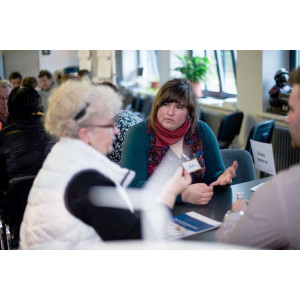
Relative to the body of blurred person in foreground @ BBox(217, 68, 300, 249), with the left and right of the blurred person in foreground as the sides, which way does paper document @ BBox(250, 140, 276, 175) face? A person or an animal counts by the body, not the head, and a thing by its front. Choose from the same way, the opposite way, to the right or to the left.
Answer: to the left

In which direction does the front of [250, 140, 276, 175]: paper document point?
toward the camera

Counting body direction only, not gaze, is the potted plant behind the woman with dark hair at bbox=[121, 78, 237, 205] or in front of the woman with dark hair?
behind

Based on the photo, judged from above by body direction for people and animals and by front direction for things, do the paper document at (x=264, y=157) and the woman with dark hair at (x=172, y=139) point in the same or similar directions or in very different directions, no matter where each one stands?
same or similar directions

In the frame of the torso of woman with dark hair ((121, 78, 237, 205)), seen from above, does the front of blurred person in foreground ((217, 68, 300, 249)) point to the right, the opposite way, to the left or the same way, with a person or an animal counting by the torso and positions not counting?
to the right

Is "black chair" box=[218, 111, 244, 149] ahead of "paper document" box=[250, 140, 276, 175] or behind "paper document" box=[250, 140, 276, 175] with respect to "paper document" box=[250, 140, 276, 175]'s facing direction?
behind

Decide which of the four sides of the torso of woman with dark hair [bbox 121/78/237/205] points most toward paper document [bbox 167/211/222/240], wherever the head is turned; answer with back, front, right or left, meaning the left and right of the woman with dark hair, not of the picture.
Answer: front

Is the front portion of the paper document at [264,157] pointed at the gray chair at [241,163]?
no

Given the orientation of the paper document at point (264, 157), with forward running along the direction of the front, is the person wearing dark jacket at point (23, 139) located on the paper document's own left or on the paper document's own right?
on the paper document's own right

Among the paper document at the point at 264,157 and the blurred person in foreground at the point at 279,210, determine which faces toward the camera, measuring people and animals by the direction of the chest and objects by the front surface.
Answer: the paper document

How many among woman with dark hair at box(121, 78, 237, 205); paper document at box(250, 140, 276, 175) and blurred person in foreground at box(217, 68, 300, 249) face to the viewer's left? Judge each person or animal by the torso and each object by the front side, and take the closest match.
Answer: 1

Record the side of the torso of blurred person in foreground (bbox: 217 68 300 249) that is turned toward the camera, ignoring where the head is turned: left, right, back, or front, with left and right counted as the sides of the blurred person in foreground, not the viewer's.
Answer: left

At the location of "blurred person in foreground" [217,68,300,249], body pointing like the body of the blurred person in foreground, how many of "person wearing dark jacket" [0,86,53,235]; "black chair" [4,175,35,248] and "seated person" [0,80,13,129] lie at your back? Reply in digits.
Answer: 0

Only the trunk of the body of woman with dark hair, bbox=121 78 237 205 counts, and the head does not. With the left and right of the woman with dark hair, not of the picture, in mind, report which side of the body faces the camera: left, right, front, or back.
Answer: front

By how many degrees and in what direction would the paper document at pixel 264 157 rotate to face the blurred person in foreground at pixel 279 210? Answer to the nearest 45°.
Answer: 0° — it already faces them
